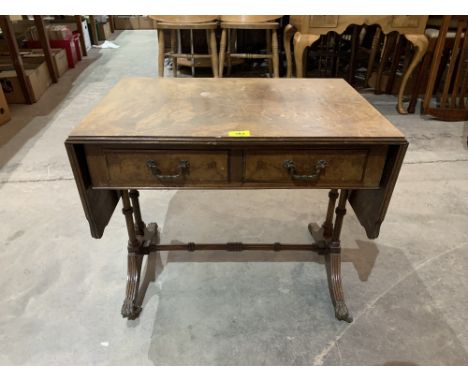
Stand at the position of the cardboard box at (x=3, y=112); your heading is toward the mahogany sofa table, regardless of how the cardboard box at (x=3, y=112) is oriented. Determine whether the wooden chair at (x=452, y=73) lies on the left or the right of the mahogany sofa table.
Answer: left

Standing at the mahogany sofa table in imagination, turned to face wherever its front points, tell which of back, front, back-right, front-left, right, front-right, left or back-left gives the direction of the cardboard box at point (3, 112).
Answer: back-right

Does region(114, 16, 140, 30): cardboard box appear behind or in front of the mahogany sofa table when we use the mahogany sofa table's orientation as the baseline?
behind

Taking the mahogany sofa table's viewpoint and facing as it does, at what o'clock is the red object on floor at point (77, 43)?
The red object on floor is roughly at 5 o'clock from the mahogany sofa table.

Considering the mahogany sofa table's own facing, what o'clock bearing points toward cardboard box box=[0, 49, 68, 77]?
The cardboard box is roughly at 5 o'clock from the mahogany sofa table.

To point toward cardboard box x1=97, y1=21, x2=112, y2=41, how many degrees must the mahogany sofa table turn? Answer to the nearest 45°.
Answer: approximately 180°

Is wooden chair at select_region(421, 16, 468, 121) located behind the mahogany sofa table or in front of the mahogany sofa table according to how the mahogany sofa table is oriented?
behind

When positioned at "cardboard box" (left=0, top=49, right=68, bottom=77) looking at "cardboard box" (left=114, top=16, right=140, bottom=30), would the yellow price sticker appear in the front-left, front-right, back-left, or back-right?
back-right

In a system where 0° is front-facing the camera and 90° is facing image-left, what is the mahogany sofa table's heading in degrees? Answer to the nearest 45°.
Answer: approximately 0°
